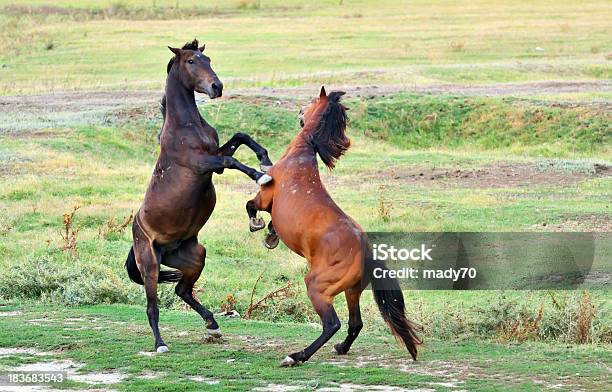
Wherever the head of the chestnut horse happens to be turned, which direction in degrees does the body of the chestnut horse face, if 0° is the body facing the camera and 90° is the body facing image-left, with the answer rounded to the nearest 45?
approximately 90°

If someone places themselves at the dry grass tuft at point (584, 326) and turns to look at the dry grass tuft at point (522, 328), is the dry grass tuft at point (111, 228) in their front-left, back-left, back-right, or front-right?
front-right

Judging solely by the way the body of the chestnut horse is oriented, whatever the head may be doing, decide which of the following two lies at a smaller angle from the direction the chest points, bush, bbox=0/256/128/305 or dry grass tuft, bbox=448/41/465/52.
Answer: the bush

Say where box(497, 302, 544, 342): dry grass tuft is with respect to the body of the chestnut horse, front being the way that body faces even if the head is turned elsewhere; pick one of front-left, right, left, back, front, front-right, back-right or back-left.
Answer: back-right

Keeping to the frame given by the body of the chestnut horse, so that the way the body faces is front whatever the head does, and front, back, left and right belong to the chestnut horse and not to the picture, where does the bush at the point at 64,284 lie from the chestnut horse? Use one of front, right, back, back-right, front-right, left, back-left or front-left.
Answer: front-right

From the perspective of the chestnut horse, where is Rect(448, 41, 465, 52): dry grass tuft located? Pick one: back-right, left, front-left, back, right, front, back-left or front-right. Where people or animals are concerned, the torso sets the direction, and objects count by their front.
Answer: right

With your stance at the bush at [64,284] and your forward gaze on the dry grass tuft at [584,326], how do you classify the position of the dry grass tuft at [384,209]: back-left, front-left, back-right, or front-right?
front-left

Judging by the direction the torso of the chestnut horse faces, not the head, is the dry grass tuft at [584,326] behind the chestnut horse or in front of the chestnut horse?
behind

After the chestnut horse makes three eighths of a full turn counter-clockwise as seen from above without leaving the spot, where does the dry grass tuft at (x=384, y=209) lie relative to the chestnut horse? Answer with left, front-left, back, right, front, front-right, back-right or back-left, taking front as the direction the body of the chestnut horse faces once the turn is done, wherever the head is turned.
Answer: back-left
